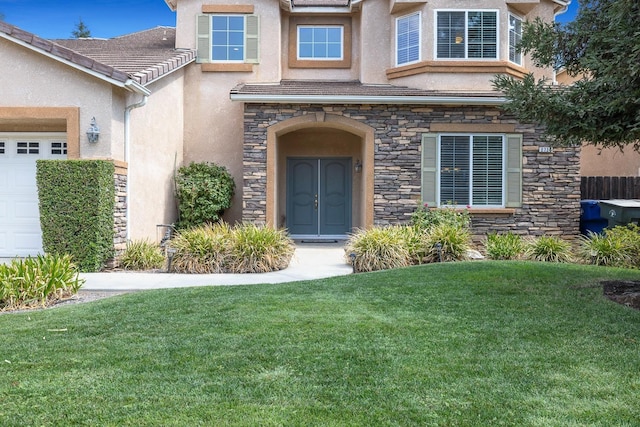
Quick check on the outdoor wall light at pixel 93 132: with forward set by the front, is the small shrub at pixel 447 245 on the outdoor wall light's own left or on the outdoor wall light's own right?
on the outdoor wall light's own left

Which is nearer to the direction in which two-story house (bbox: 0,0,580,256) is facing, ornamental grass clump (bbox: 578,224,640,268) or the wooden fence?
the ornamental grass clump

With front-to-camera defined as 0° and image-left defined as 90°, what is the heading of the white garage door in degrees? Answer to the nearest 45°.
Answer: approximately 0°

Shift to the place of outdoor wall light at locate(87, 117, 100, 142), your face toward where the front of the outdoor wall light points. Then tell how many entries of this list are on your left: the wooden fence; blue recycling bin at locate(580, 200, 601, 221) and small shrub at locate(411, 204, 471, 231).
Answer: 3

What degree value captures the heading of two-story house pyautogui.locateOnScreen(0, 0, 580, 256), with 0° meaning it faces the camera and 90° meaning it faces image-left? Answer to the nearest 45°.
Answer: approximately 0°

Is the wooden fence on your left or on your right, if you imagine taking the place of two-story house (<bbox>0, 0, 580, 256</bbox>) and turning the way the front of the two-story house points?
on your left

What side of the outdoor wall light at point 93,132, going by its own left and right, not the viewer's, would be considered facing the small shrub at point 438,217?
left

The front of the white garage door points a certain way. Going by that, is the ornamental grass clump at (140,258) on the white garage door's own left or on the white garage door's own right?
on the white garage door's own left
